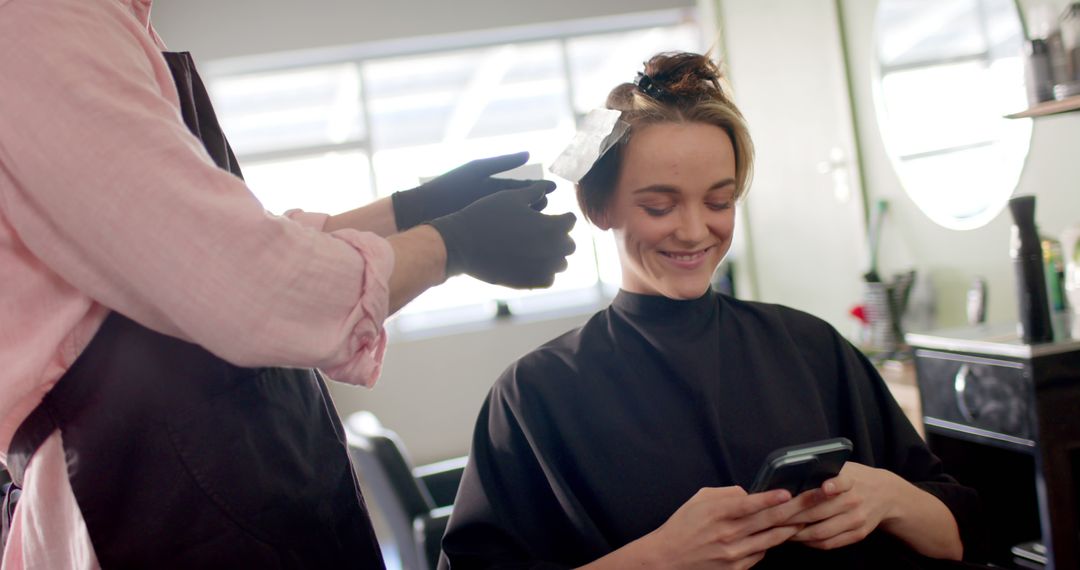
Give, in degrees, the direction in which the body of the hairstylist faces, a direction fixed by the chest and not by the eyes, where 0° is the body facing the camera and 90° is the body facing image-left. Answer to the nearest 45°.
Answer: approximately 270°
